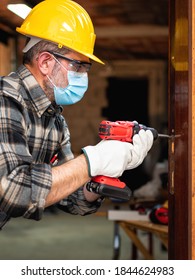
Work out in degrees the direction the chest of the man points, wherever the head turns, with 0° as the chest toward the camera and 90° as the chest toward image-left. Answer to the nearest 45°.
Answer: approximately 270°

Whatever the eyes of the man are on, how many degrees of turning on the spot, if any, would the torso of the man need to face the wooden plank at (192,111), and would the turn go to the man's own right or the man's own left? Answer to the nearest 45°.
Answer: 0° — they already face it

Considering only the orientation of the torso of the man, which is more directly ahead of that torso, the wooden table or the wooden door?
the wooden door

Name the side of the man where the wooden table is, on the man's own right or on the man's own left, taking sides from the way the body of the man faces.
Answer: on the man's own left

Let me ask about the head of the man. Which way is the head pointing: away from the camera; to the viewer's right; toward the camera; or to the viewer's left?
to the viewer's right

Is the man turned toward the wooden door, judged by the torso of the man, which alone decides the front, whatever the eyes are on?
yes
